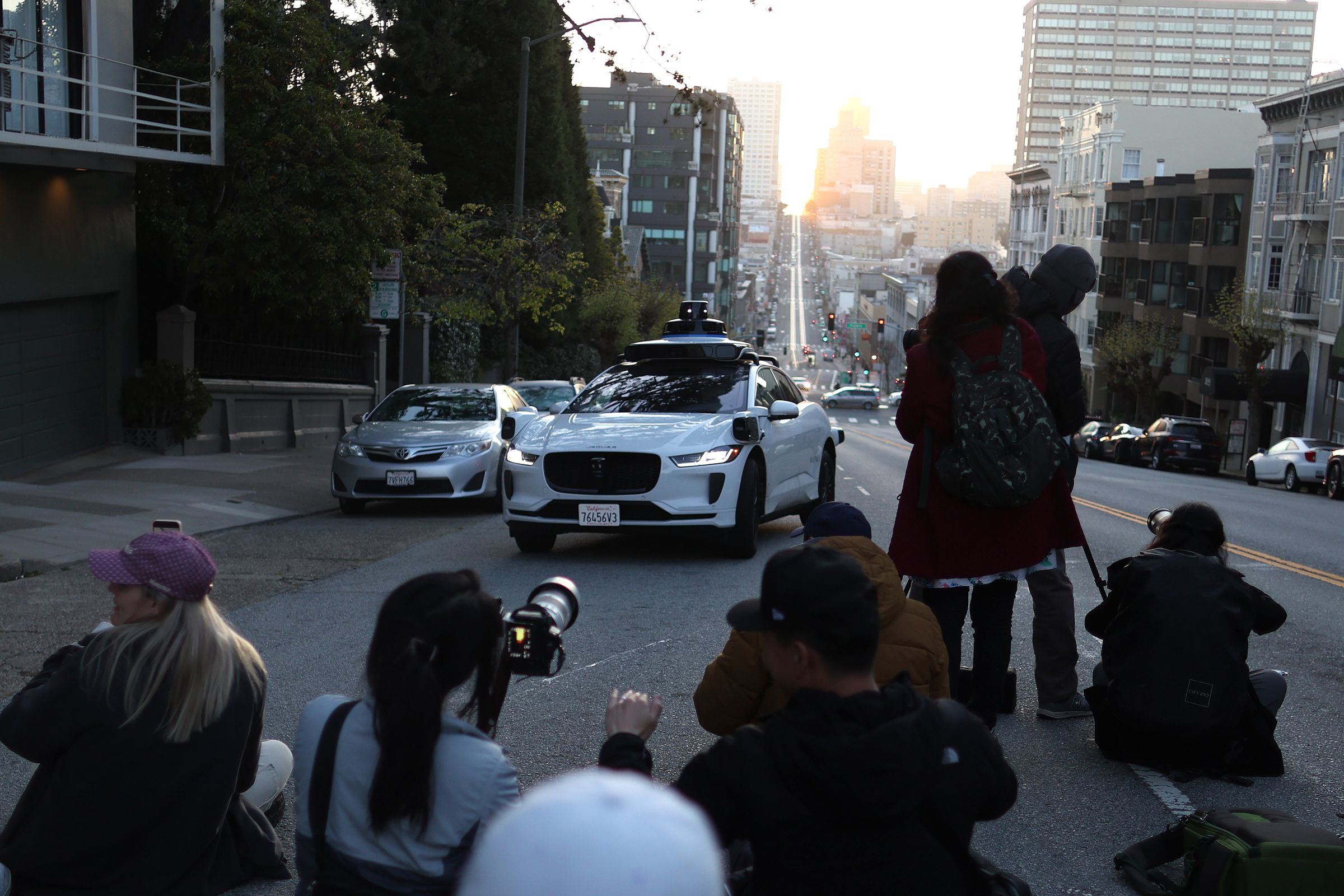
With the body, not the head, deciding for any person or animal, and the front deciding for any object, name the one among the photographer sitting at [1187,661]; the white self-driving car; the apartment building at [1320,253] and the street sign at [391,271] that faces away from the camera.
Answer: the photographer sitting

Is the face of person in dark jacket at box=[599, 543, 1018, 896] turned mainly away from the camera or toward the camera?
away from the camera

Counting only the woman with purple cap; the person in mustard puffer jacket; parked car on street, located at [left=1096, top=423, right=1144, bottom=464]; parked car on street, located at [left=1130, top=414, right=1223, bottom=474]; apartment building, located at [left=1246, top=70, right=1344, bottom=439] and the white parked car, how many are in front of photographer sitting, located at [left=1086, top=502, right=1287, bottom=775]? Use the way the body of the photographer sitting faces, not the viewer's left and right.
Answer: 4

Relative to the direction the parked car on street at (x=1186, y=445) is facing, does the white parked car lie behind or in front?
behind

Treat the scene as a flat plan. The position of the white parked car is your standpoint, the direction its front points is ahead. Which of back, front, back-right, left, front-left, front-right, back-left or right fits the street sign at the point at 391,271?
left

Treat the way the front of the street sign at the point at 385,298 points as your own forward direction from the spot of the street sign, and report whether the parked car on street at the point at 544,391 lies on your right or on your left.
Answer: on your left

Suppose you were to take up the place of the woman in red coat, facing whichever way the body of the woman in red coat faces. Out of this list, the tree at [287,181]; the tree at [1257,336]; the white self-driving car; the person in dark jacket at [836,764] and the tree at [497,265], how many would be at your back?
1

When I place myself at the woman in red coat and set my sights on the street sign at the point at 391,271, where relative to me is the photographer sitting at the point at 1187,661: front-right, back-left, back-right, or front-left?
back-right

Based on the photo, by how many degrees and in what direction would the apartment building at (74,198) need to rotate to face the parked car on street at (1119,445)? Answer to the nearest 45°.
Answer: approximately 90° to its left

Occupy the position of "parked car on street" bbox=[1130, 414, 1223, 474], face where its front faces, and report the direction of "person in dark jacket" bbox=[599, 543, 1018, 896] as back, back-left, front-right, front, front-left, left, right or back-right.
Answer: back-left

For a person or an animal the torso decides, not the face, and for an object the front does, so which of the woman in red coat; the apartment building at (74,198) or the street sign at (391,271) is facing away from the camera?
the woman in red coat

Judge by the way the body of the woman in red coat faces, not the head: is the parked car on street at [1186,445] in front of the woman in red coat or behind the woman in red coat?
in front

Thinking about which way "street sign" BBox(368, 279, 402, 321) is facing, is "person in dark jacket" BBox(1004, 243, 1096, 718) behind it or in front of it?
in front

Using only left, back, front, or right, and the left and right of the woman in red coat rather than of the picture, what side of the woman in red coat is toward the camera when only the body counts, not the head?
back

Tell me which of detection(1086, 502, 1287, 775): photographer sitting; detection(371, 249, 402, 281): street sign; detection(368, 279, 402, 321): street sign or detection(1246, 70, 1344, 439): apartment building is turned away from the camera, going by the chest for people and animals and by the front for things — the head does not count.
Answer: the photographer sitting

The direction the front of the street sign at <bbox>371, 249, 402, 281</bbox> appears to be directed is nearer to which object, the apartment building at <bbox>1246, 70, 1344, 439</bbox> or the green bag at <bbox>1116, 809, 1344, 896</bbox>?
the green bag

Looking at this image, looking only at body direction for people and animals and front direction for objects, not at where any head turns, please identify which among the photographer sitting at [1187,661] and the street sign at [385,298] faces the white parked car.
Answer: the photographer sitting
